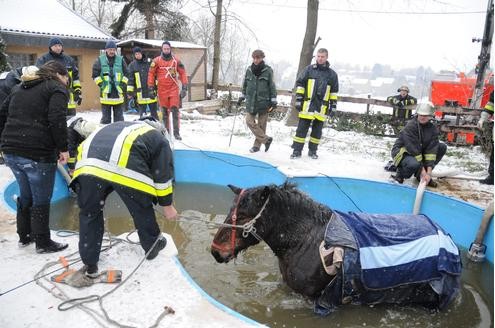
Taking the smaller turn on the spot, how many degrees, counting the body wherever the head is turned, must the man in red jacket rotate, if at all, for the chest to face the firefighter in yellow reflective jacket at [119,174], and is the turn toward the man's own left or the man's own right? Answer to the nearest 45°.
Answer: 0° — they already face them

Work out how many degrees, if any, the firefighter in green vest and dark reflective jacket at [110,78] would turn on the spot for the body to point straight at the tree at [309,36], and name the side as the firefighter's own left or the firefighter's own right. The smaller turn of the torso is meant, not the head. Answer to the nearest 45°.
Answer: approximately 90° to the firefighter's own left

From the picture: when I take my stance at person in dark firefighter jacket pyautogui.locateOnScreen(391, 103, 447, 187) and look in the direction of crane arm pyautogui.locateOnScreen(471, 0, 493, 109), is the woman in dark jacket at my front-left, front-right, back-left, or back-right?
back-left

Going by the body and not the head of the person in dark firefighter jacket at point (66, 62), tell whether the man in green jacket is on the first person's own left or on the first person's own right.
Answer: on the first person's own left

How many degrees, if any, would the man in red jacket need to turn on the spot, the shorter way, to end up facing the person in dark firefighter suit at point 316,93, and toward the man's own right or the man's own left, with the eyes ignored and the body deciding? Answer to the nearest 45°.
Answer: approximately 45° to the man's own left

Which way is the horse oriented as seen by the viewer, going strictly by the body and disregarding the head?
to the viewer's left

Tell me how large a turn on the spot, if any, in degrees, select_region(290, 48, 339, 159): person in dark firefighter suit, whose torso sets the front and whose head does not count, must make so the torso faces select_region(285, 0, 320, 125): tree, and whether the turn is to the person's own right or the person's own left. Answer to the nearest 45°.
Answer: approximately 180°

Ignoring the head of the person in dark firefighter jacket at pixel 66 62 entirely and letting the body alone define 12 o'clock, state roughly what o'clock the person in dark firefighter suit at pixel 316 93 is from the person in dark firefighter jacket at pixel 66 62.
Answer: the person in dark firefighter suit at pixel 316 93 is roughly at 10 o'clock from the person in dark firefighter jacket at pixel 66 62.

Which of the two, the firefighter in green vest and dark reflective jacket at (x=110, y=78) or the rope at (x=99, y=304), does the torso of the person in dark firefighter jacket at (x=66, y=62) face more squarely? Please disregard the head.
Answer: the rope

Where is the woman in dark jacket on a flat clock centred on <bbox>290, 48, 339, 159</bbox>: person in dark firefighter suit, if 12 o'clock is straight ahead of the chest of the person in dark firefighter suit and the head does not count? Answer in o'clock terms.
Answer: The woman in dark jacket is roughly at 1 o'clock from the person in dark firefighter suit.

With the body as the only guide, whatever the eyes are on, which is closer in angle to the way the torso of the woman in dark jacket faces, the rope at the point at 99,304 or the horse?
the horse

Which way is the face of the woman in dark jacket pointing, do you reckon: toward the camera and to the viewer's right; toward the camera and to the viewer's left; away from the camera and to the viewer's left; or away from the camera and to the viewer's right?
away from the camera and to the viewer's right

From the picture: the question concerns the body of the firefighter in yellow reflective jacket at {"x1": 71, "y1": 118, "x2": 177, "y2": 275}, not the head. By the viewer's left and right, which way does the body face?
facing away from the viewer and to the right of the viewer

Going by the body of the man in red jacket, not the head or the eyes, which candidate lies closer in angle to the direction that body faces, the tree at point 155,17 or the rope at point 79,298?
the rope
